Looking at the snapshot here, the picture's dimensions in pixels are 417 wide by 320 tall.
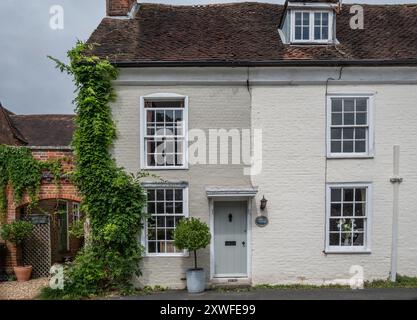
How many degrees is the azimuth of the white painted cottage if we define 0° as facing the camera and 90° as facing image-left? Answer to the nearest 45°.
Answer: approximately 0°

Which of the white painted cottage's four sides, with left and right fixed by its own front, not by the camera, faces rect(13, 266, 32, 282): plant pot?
right

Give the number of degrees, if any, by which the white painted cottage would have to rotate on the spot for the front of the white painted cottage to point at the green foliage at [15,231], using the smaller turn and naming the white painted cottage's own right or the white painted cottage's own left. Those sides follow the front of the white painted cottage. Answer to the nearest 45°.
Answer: approximately 90° to the white painted cottage's own right

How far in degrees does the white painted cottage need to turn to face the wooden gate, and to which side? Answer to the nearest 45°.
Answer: approximately 90° to its right

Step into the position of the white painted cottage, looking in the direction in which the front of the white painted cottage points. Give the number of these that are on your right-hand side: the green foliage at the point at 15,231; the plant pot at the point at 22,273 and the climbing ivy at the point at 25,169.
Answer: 3

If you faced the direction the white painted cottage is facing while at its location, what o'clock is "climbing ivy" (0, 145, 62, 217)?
The climbing ivy is roughly at 3 o'clock from the white painted cottage.
